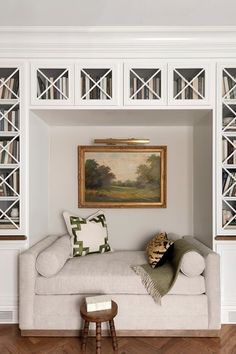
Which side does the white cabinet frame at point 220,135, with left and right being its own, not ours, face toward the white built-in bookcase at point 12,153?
right

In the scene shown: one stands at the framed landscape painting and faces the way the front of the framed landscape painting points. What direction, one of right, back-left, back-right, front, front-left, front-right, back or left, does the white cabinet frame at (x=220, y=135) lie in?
front-left

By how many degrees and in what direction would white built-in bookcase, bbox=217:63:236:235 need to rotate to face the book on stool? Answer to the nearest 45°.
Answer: approximately 45° to its right

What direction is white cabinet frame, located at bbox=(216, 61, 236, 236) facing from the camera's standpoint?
toward the camera

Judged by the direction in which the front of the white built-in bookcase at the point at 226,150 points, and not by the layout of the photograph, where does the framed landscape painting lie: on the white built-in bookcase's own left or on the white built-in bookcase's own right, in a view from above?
on the white built-in bookcase's own right

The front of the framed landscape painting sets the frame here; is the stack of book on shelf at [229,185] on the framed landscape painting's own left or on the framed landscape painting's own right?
on the framed landscape painting's own left

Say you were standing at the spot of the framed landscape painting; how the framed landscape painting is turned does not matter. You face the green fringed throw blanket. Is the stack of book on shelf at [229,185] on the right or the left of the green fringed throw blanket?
left

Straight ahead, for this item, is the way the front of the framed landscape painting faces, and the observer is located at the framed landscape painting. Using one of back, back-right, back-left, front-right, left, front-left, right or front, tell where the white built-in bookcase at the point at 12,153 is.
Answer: front-right

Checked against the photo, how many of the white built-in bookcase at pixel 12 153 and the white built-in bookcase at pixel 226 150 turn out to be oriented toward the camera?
2

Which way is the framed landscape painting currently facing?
toward the camera

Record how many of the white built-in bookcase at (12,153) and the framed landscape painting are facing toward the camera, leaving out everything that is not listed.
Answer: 2

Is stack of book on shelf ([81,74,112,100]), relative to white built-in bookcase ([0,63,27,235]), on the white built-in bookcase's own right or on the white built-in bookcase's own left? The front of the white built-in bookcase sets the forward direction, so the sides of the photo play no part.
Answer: on the white built-in bookcase's own left

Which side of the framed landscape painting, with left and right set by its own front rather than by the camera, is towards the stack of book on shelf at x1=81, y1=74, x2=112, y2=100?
front

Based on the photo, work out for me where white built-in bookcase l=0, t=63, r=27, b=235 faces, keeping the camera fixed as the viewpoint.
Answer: facing the viewer

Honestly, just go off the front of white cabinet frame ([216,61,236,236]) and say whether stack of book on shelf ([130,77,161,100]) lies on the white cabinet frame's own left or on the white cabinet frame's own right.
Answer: on the white cabinet frame's own right

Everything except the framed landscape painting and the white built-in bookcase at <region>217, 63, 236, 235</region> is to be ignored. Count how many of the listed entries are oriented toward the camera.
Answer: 2
